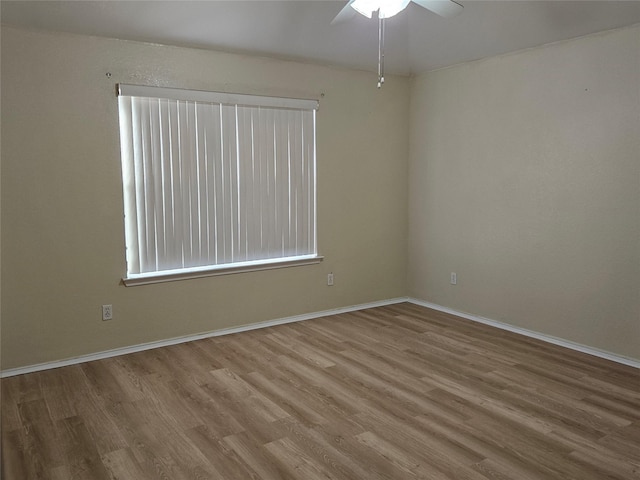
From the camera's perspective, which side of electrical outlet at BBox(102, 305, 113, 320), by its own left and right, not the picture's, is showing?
front
